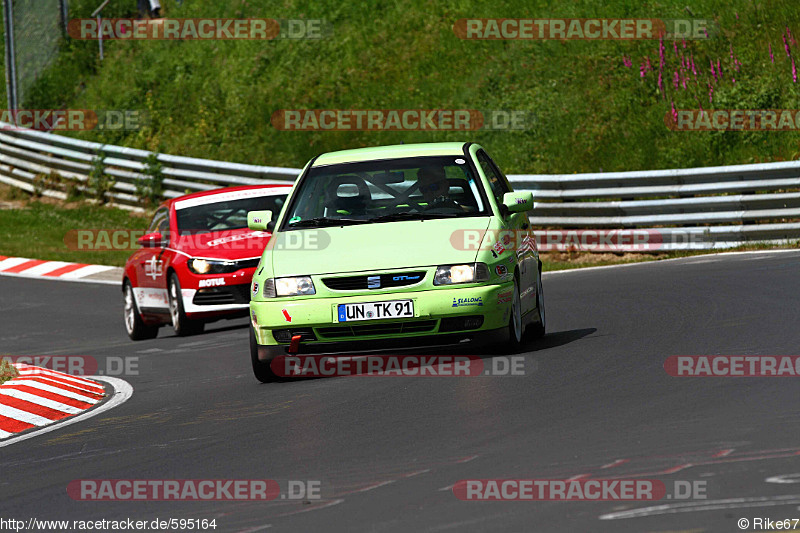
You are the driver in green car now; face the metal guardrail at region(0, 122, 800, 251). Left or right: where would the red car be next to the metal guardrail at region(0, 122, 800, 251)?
left

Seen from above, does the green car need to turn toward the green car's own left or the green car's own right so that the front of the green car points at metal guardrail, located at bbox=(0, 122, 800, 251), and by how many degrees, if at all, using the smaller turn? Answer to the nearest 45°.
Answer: approximately 135° to the green car's own left

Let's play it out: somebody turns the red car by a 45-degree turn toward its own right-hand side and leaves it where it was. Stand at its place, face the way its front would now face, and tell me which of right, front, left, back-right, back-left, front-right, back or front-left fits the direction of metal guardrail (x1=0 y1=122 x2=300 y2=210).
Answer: back

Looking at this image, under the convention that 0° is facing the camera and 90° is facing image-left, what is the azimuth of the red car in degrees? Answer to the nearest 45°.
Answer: approximately 315°

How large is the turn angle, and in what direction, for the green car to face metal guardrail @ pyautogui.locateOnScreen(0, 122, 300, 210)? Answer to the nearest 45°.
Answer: approximately 180°

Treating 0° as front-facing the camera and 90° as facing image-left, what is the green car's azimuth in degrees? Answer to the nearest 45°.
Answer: approximately 0°
